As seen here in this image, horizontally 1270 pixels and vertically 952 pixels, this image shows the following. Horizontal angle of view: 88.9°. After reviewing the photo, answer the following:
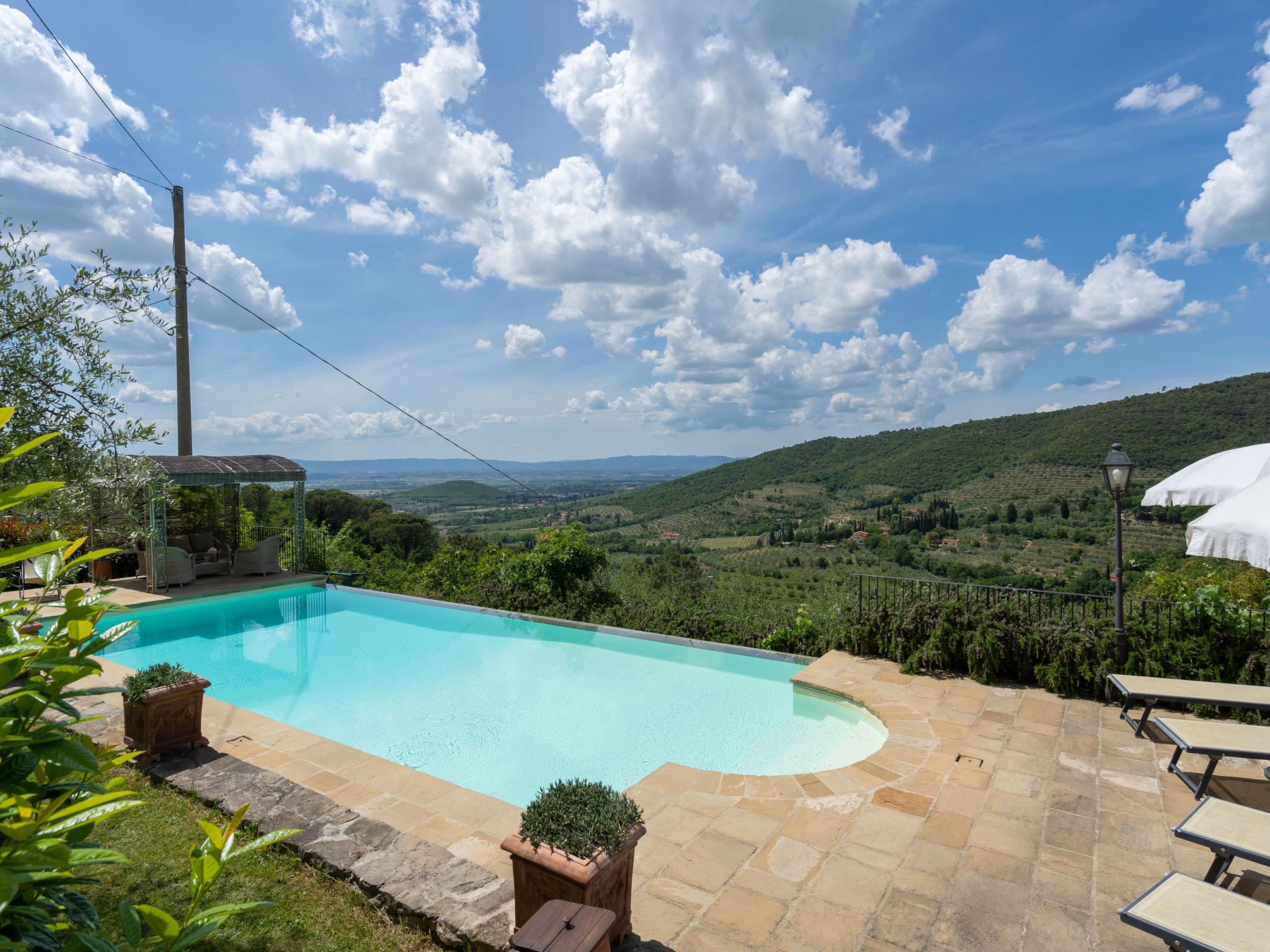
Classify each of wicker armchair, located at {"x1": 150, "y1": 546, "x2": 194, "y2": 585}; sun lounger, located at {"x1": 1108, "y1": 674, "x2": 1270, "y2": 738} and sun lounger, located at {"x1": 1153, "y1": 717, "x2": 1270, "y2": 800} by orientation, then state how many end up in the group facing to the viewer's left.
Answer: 2

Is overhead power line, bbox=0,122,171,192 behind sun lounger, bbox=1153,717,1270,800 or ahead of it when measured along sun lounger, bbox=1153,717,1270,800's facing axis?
ahead

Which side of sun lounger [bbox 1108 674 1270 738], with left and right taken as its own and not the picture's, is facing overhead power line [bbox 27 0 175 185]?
front

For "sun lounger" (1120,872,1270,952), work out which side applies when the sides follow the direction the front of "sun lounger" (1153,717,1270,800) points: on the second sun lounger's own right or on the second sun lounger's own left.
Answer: on the second sun lounger's own left

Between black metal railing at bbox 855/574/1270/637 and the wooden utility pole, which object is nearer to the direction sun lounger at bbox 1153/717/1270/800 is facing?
the wooden utility pole

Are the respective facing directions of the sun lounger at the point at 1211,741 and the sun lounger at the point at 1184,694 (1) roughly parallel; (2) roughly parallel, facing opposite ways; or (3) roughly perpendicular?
roughly parallel

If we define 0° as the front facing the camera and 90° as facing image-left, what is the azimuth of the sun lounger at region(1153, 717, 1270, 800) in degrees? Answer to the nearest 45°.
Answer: approximately 90°

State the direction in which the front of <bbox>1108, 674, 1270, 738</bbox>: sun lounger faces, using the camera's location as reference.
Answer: facing to the left of the viewer

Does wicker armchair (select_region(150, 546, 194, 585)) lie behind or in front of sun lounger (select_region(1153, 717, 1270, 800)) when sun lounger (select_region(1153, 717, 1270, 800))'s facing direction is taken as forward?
in front

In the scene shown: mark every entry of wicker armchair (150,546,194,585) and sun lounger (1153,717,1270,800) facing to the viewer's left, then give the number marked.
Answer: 1

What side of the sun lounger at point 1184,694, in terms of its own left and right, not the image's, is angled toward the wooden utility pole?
front

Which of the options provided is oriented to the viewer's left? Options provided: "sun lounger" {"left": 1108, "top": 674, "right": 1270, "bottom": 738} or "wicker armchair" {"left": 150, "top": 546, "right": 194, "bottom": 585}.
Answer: the sun lounger
